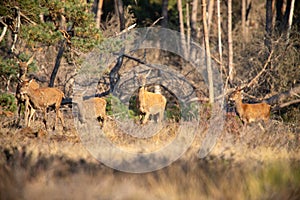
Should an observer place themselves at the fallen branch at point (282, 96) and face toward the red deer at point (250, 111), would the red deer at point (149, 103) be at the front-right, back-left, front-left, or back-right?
front-right

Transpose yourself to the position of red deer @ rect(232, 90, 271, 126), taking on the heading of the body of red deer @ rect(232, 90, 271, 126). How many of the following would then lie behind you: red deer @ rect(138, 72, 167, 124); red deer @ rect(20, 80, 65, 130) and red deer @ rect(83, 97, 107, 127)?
0

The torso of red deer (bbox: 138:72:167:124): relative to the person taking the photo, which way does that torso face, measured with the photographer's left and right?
facing the viewer and to the left of the viewer

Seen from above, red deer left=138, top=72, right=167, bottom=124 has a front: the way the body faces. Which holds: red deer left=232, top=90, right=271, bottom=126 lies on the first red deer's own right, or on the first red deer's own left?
on the first red deer's own left

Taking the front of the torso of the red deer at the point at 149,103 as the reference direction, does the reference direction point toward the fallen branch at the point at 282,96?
no

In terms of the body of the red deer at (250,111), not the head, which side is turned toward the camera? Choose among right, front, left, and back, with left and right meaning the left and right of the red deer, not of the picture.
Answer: left
